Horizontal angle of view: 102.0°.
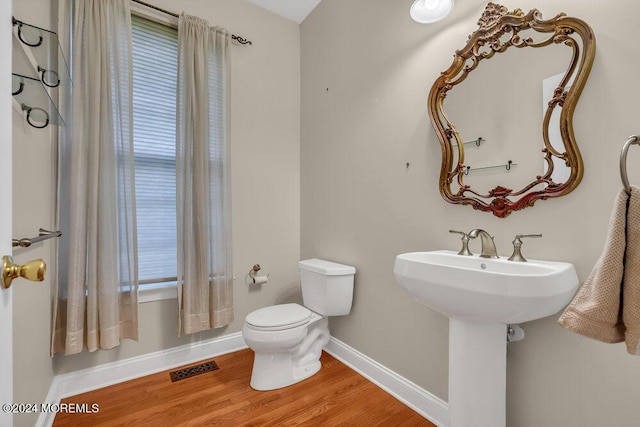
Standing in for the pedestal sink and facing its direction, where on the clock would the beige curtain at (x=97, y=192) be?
The beige curtain is roughly at 1 o'clock from the pedestal sink.

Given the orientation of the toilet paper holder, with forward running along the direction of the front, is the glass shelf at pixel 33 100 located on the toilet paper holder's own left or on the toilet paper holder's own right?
on the toilet paper holder's own right

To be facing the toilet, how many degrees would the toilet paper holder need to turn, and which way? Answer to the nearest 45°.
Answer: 0° — it already faces it

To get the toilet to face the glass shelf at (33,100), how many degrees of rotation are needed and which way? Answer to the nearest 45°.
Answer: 0° — it already faces it

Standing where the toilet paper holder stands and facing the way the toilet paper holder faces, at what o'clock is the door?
The door is roughly at 2 o'clock from the toilet paper holder.

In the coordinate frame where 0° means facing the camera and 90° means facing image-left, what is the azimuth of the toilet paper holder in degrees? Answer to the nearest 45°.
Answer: approximately 315°
